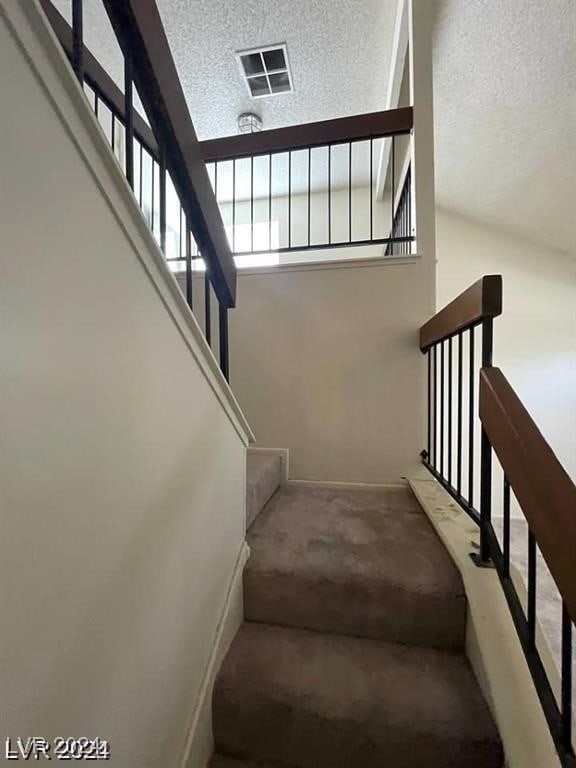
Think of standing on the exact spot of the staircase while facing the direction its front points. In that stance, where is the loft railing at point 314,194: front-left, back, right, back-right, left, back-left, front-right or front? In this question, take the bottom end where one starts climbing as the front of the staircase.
back

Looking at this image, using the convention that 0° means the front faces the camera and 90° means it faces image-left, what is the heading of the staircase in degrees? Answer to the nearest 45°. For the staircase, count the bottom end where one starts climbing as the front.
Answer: approximately 0°
